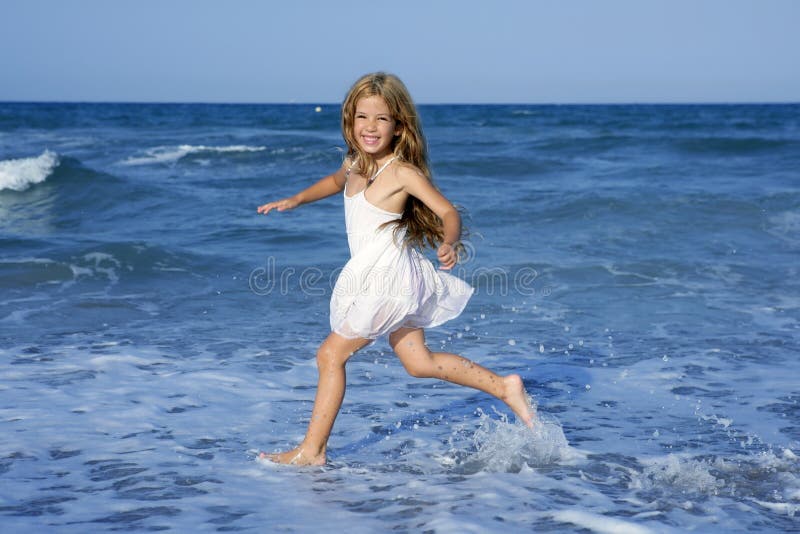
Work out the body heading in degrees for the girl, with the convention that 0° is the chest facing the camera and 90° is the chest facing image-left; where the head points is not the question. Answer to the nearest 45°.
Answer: approximately 45°
